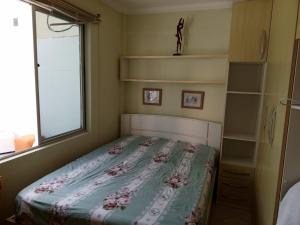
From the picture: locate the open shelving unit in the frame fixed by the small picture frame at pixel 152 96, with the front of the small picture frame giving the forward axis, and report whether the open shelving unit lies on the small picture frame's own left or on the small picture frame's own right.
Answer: on the small picture frame's own left

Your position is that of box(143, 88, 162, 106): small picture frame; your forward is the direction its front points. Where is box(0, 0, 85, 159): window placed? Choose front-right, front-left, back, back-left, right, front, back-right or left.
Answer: front-right

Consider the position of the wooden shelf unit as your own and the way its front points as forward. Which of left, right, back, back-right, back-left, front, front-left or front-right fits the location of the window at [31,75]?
front-right

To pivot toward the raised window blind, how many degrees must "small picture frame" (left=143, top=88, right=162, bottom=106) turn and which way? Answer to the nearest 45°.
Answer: approximately 45° to its right

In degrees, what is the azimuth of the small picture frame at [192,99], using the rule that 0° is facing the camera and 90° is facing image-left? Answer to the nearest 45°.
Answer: approximately 0°

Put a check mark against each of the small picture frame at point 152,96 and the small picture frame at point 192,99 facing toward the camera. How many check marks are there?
2

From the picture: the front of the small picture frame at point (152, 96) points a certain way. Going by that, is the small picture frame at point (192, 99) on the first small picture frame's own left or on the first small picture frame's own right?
on the first small picture frame's own left
